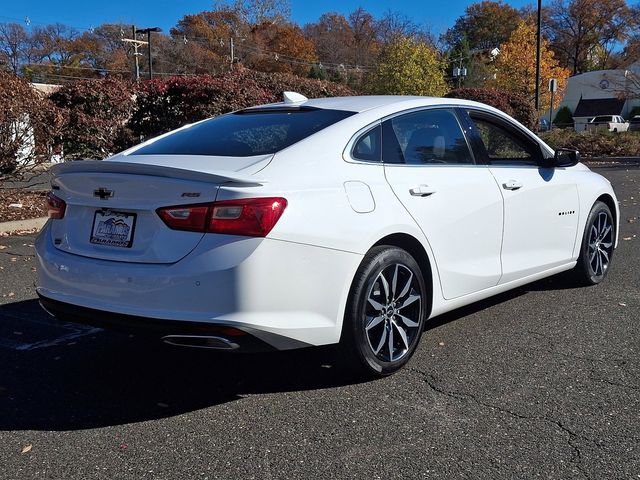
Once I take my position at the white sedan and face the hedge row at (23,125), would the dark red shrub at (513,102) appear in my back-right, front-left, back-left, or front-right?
front-right

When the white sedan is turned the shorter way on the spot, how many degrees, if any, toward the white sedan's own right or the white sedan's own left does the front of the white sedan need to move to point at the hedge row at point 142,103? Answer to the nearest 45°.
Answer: approximately 45° to the white sedan's own left

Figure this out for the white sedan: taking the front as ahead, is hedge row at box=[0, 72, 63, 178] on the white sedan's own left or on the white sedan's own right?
on the white sedan's own left

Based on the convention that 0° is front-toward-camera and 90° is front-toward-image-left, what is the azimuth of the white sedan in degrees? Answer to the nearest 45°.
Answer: approximately 225°

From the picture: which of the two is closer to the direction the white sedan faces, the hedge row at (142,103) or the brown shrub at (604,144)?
the brown shrub

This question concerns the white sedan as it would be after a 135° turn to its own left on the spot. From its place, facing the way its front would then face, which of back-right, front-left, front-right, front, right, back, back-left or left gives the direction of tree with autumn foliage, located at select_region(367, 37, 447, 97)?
right

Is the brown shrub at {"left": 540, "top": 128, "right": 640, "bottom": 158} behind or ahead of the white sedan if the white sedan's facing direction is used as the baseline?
ahead

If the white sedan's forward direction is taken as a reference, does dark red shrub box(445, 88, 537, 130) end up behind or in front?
in front
